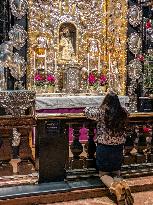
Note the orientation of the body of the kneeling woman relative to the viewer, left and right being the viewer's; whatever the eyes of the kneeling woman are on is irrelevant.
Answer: facing away from the viewer and to the left of the viewer

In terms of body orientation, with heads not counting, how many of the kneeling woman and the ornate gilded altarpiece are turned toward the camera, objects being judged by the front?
1

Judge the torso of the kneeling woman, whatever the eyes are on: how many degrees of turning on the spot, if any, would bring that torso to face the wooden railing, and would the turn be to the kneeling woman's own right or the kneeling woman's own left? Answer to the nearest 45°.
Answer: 0° — they already face it

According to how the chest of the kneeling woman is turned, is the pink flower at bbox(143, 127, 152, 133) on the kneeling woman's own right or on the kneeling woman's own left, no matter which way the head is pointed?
on the kneeling woman's own right

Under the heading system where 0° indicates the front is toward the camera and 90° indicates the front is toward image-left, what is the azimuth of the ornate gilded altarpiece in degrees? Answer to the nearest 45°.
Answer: approximately 0°

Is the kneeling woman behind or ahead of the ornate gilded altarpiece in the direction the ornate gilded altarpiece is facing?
ahead

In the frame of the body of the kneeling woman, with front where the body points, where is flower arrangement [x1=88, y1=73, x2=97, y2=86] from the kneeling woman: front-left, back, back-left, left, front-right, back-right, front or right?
front-right

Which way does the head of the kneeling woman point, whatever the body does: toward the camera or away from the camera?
away from the camera

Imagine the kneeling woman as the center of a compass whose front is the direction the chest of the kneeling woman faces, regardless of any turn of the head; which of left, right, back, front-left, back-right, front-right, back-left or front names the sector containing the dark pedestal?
front-left

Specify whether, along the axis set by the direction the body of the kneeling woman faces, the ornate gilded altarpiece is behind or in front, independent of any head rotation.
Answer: in front

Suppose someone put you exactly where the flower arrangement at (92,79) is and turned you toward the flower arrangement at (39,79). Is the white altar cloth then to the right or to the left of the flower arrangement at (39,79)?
left

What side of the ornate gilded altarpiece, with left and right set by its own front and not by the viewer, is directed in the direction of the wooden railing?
front
